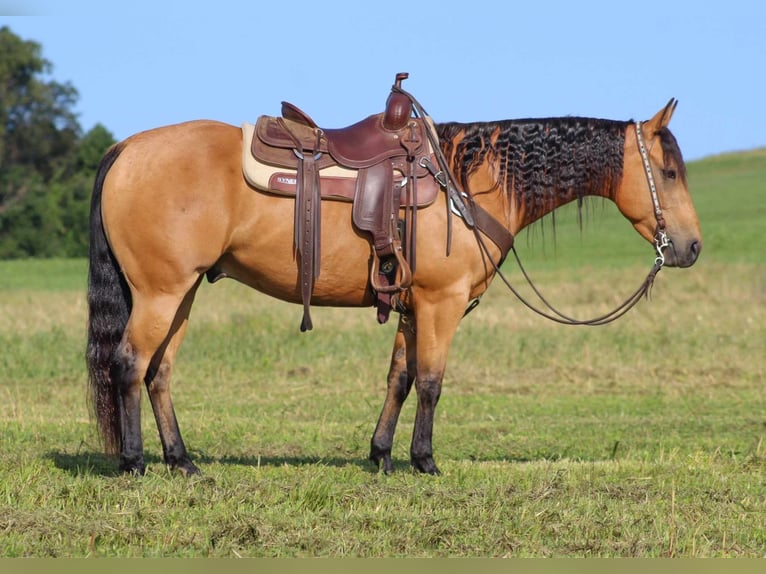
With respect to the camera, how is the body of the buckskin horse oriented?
to the viewer's right
